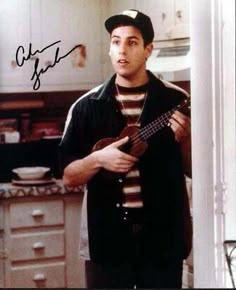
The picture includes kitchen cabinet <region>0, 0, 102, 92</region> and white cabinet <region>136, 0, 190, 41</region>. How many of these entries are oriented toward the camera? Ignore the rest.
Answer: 2

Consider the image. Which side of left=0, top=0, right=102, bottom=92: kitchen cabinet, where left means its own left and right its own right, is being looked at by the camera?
front

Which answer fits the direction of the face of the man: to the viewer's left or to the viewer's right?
to the viewer's left

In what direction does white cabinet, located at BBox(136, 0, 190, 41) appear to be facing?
toward the camera

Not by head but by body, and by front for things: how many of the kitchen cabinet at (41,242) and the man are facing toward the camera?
2
